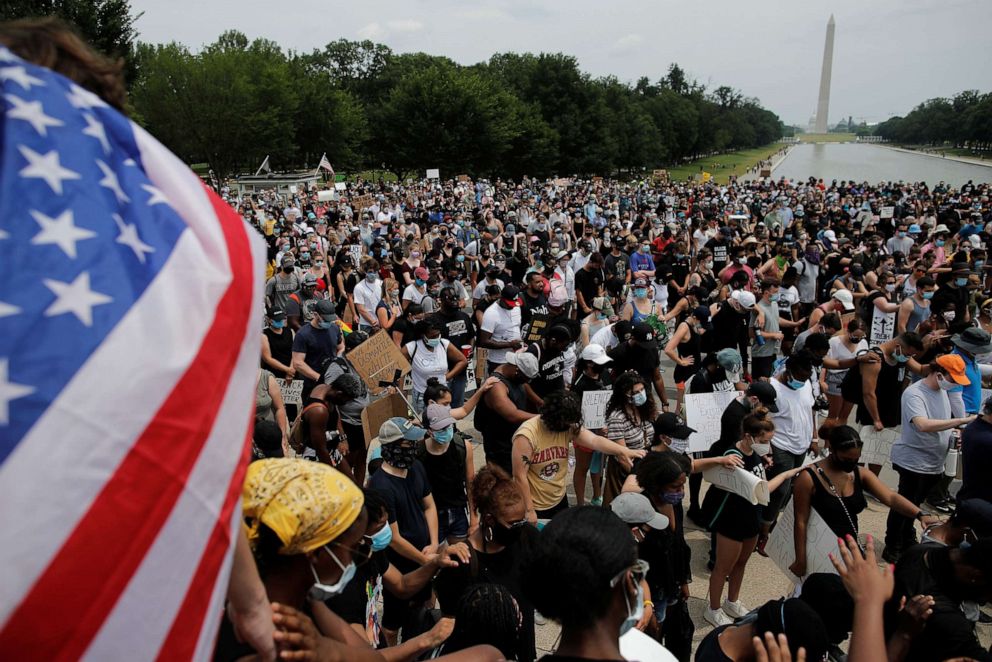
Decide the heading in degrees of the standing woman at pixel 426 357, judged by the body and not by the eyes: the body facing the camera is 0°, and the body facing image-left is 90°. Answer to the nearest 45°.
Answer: approximately 0°

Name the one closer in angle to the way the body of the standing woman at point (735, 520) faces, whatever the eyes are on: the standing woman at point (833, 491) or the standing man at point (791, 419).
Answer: the standing woman

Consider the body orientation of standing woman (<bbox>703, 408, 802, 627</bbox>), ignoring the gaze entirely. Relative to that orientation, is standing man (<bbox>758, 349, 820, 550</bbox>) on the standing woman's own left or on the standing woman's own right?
on the standing woman's own left

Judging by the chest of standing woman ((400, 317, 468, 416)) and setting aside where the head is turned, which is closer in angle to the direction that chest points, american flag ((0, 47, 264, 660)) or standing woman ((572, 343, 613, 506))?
the american flag

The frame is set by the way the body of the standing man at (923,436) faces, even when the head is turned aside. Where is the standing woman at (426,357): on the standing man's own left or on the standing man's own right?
on the standing man's own right

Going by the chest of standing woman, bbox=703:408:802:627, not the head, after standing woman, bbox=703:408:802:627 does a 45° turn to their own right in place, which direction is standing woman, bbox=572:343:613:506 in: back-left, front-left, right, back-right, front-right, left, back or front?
back-right

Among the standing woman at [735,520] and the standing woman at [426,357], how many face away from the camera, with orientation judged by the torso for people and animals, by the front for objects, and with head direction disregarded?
0

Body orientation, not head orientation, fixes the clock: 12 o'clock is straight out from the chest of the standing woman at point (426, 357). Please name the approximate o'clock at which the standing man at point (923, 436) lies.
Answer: The standing man is roughly at 10 o'clock from the standing woman.

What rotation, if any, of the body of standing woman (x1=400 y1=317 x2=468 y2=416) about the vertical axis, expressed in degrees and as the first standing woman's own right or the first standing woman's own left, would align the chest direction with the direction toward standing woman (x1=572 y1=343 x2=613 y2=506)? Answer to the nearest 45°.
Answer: approximately 45° to the first standing woman's own left
